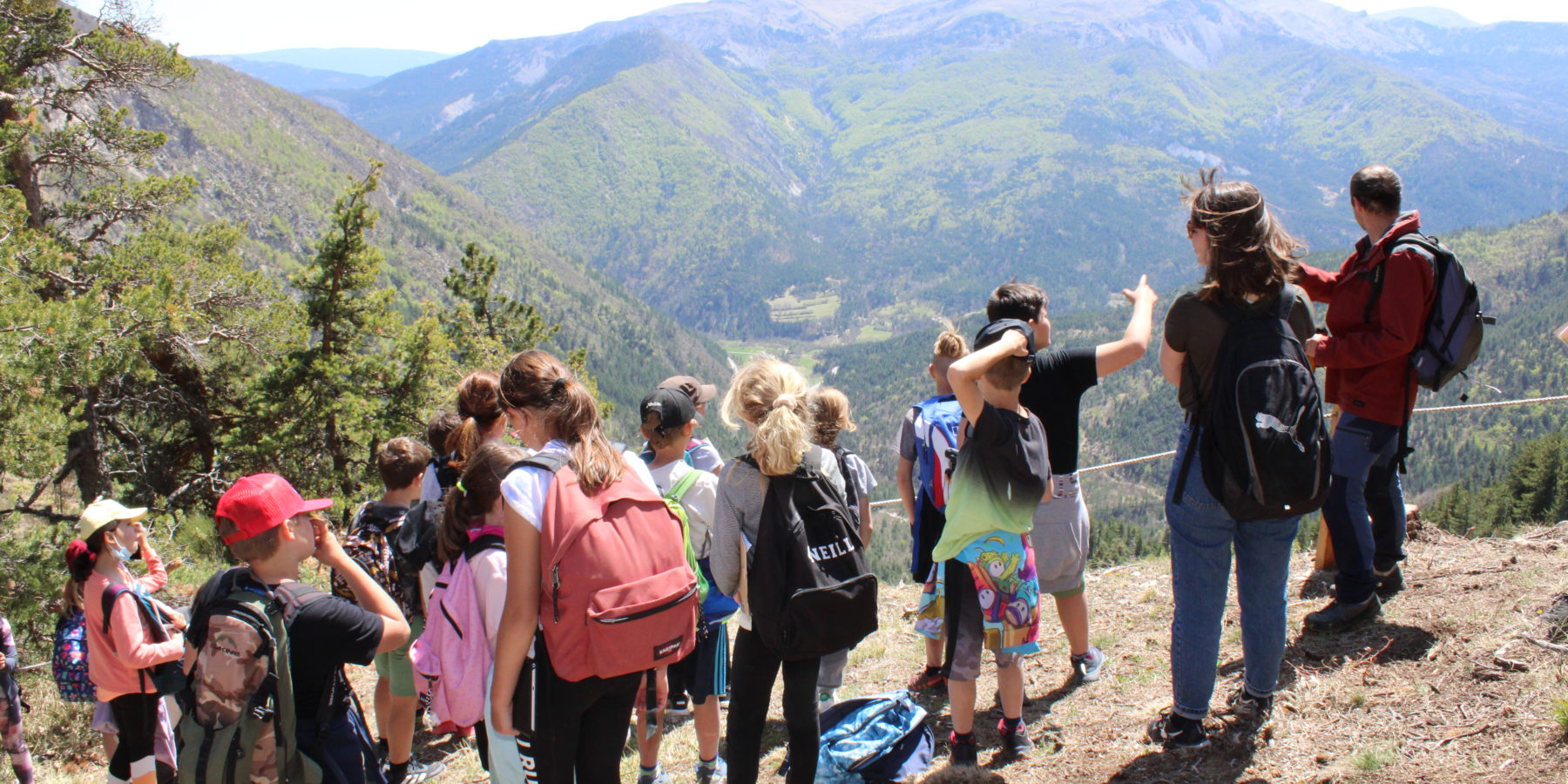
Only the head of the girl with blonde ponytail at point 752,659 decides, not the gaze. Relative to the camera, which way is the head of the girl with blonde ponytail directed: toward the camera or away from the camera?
away from the camera

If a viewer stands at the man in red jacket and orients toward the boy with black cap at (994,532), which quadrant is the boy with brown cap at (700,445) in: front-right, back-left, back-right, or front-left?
front-right

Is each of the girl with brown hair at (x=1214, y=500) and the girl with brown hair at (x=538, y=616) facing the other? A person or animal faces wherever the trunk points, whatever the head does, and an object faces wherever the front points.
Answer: no

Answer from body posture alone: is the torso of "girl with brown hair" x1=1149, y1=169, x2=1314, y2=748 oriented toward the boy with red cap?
no

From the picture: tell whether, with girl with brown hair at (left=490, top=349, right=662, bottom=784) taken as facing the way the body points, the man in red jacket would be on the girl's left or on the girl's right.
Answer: on the girl's right

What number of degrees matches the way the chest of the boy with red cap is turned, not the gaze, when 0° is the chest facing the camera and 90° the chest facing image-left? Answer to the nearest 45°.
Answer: approximately 225°

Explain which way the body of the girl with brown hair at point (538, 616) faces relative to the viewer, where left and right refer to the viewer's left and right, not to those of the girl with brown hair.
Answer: facing away from the viewer and to the left of the viewer

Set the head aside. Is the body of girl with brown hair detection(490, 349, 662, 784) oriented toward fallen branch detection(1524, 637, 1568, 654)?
no

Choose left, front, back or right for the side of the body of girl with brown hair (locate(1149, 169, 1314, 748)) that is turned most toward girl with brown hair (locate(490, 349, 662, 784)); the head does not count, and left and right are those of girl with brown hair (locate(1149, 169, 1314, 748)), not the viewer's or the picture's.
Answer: left

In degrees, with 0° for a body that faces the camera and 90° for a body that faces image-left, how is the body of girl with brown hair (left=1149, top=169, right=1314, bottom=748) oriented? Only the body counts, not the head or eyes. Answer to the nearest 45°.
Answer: approximately 135°

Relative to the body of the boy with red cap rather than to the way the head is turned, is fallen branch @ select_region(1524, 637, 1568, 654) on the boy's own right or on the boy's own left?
on the boy's own right

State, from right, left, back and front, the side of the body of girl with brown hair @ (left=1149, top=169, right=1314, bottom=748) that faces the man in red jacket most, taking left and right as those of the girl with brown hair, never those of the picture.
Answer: right

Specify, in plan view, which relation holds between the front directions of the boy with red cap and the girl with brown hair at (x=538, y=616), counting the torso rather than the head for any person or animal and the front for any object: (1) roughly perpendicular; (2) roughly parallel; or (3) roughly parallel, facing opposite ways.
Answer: roughly perpendicular
